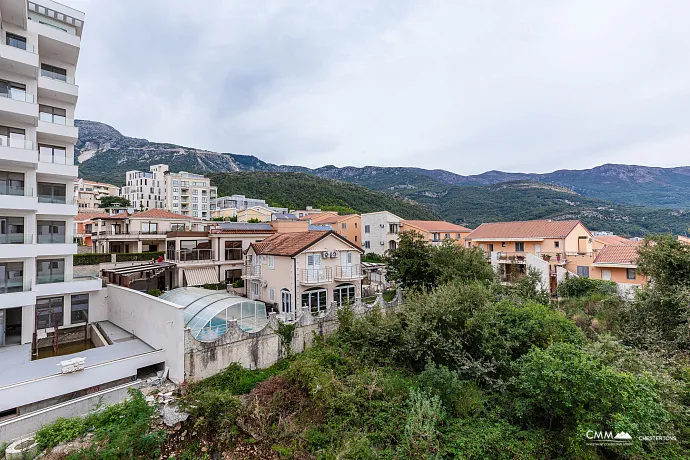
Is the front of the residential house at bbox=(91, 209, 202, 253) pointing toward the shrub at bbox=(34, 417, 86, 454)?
yes

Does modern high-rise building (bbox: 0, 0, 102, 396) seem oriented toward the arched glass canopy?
yes

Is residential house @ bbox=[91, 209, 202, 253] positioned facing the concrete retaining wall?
yes

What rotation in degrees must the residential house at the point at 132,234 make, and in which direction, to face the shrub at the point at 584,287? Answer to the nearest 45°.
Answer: approximately 45° to its left

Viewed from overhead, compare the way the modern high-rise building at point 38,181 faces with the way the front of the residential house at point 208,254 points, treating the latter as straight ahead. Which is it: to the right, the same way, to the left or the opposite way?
to the left

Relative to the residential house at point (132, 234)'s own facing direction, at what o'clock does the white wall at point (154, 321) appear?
The white wall is roughly at 12 o'clock from the residential house.

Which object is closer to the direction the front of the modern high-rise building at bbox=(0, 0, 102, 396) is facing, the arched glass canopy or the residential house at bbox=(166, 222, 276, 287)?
the arched glass canopy

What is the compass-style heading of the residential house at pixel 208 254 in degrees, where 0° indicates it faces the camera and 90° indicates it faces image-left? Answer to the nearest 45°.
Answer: approximately 0°

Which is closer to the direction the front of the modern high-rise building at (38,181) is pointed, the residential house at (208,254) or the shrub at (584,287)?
the shrub

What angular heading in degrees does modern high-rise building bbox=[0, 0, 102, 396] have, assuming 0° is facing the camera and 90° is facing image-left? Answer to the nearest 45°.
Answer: approximately 315°

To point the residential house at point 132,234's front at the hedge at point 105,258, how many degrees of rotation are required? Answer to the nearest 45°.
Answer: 0° — it already faces it

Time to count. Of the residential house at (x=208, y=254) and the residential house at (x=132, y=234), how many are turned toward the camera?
2

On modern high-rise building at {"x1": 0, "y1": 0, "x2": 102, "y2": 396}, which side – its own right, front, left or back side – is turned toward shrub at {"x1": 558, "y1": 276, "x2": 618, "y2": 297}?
left
